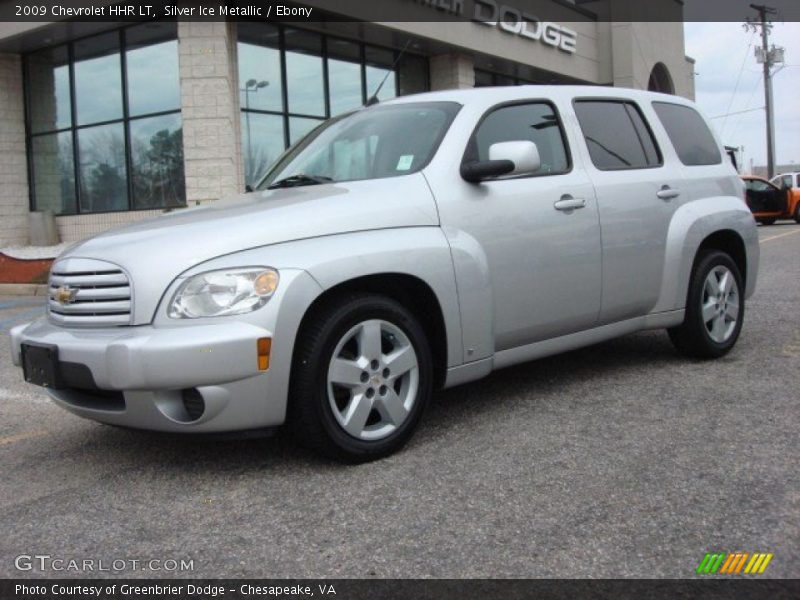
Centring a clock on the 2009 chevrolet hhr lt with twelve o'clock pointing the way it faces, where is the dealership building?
The dealership building is roughly at 4 o'clock from the 2009 chevrolet hhr lt.

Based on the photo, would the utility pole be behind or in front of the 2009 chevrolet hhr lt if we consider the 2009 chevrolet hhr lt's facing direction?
behind

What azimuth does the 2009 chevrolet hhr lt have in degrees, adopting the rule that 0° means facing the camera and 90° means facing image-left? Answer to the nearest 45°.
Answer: approximately 45°

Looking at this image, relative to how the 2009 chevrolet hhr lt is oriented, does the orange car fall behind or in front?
behind
